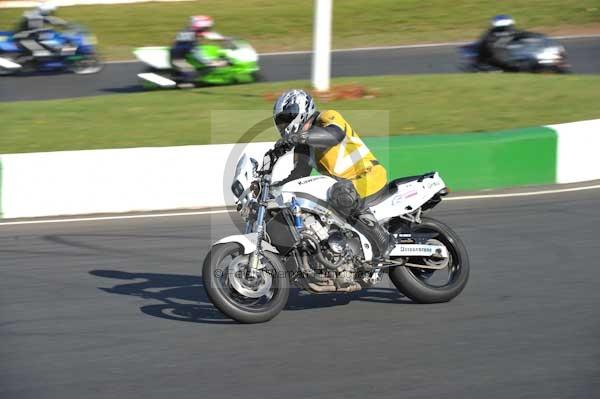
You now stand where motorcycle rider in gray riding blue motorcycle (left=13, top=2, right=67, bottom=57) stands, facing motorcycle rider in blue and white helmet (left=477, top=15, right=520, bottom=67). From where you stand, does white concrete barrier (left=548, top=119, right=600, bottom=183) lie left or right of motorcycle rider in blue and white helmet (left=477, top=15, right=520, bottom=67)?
right

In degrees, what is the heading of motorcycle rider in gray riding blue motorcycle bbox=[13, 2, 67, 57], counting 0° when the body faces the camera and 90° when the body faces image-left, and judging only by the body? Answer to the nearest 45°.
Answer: approximately 270°

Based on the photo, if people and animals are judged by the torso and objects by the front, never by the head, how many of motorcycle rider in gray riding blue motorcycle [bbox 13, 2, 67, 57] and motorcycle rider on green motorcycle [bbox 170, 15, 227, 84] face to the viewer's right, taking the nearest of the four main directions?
2

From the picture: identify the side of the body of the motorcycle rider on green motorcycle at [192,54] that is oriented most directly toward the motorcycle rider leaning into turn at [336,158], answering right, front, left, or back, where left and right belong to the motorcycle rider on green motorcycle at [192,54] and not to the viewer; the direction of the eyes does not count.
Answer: right

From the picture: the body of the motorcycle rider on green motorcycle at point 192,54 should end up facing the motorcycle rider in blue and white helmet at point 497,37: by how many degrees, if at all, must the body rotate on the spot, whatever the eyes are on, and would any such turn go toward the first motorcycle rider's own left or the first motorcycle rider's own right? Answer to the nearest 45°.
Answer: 0° — they already face them

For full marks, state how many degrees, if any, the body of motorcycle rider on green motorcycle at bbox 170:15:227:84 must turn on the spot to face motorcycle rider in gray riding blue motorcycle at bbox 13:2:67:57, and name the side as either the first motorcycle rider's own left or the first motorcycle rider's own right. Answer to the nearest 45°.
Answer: approximately 135° to the first motorcycle rider's own left

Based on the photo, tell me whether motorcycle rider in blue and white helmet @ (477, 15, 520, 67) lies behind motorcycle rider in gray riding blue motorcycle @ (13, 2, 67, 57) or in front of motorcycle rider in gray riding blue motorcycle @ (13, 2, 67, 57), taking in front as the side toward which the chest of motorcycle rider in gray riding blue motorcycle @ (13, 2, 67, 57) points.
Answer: in front

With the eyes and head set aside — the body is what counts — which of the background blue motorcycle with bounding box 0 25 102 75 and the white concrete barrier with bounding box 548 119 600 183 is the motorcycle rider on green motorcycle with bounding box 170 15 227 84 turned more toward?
the white concrete barrier

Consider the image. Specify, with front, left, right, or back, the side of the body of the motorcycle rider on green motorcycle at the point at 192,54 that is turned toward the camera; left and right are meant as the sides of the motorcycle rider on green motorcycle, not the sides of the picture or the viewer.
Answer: right

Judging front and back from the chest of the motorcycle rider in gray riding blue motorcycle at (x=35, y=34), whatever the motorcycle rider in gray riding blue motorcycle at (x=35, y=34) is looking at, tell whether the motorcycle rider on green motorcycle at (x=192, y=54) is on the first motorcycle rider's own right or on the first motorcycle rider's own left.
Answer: on the first motorcycle rider's own right

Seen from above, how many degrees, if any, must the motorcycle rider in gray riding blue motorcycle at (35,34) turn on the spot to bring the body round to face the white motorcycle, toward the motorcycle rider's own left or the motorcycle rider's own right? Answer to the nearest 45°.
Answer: approximately 90° to the motorcycle rider's own right
